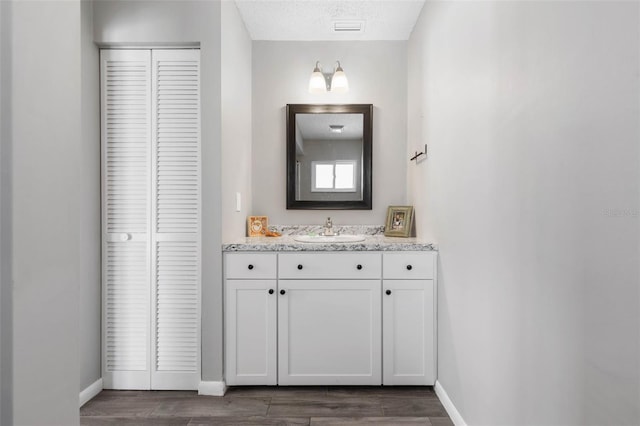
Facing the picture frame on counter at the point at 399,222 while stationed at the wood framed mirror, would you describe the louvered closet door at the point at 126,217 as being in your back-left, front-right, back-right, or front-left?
back-right

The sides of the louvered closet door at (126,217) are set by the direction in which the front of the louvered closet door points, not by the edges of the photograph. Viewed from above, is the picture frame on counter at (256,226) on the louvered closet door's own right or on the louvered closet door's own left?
on the louvered closet door's own left

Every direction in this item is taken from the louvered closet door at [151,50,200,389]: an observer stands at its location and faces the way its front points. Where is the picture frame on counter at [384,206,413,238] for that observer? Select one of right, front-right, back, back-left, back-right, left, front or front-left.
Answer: left

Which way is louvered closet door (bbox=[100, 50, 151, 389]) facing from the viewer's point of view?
toward the camera

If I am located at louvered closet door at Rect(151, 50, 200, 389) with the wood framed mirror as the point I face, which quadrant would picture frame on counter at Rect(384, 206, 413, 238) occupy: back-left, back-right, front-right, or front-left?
front-right

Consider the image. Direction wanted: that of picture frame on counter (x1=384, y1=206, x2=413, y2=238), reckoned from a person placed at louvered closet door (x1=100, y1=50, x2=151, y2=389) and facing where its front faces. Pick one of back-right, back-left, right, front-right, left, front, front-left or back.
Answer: left

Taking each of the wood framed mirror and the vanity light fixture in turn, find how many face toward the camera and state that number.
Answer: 2

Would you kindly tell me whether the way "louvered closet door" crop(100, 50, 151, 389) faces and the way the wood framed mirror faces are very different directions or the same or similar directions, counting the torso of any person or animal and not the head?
same or similar directions

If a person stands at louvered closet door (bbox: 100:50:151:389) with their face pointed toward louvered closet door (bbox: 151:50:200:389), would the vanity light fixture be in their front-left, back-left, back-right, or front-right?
front-left

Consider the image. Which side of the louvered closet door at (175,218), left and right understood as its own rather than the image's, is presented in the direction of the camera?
front

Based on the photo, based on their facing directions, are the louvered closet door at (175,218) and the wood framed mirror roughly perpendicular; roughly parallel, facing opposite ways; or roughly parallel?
roughly parallel

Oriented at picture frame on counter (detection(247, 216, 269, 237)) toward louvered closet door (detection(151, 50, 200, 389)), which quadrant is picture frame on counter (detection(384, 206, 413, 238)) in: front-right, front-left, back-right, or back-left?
back-left

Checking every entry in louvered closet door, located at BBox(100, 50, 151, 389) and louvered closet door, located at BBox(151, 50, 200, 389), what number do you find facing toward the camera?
2

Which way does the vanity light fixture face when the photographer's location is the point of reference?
facing the viewer
